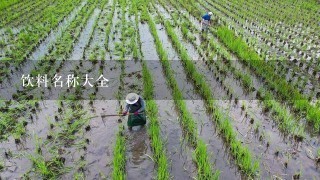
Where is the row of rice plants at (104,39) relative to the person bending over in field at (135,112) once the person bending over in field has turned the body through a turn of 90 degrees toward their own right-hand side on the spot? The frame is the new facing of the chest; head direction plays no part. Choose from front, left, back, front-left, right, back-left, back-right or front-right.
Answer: front-right

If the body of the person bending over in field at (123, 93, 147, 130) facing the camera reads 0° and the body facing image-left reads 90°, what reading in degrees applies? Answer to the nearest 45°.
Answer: approximately 45°
